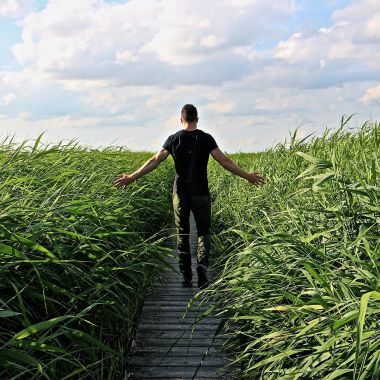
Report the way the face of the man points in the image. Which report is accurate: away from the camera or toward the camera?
away from the camera

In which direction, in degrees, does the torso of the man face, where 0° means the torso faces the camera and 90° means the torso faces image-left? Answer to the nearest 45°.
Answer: approximately 180°
